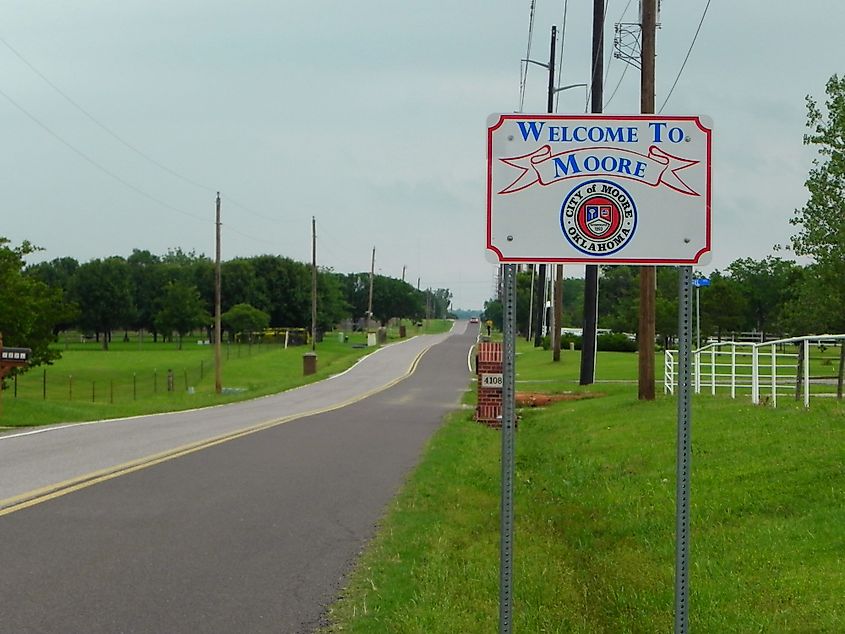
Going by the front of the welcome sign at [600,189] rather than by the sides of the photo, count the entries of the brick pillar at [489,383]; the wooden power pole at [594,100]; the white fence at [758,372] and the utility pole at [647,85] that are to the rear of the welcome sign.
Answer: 4

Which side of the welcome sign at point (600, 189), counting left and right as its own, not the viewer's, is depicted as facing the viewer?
front

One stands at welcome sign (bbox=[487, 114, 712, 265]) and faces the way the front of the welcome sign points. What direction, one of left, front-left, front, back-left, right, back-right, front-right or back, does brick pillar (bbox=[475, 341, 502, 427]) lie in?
back

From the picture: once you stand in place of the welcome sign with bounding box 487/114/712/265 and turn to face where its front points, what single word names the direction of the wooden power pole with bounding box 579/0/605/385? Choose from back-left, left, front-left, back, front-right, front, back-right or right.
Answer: back

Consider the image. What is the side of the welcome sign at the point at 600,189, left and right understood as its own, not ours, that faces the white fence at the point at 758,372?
back

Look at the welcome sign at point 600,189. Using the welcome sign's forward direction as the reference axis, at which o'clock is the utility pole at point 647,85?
The utility pole is roughly at 6 o'clock from the welcome sign.

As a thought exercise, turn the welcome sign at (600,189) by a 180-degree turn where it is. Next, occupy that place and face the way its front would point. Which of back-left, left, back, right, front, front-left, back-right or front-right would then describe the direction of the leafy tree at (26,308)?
front-left
